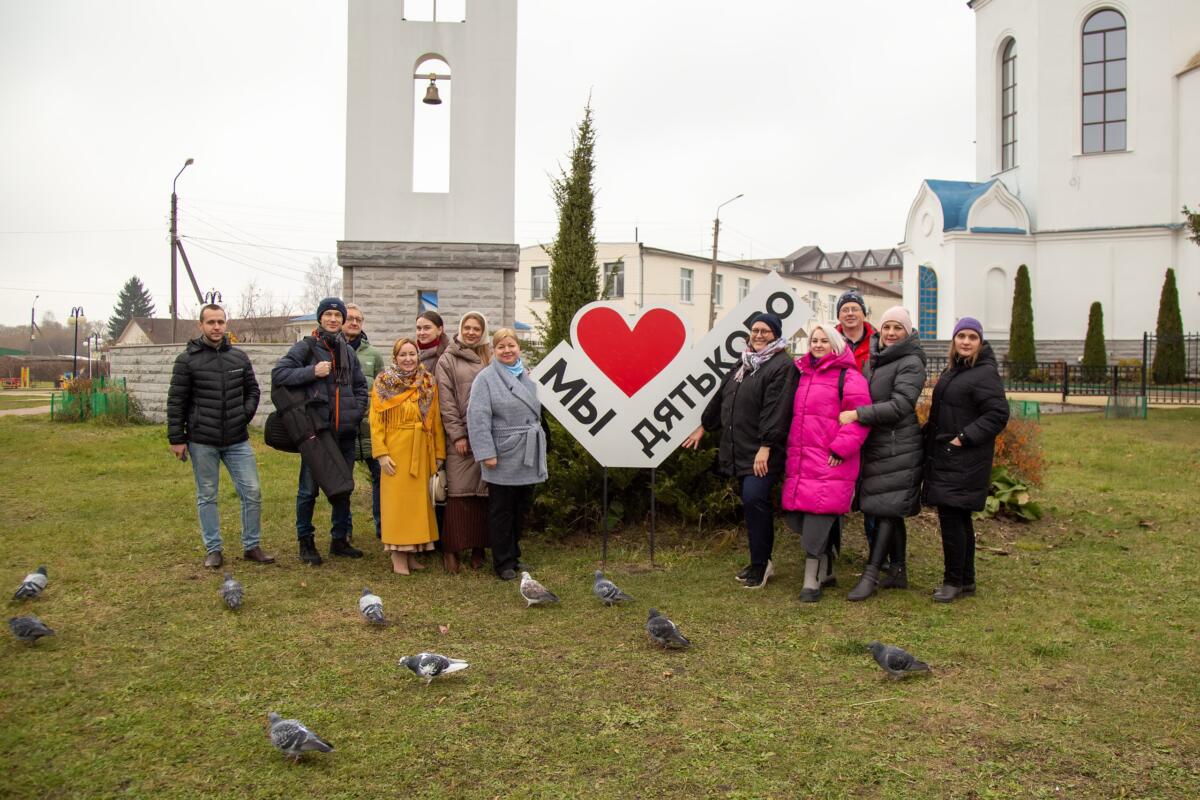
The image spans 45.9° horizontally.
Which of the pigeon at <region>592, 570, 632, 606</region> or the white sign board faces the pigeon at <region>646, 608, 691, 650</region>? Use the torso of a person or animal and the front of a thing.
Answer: the white sign board

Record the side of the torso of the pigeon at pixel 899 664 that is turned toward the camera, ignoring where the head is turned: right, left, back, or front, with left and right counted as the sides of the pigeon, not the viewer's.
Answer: left

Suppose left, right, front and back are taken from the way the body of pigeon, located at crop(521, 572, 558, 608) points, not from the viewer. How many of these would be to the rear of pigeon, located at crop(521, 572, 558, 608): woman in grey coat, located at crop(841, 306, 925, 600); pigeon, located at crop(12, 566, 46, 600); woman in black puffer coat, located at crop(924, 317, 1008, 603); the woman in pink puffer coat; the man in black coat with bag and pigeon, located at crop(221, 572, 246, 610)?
3

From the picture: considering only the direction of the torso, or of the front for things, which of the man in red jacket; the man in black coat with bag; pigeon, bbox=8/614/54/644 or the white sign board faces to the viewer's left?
the pigeon

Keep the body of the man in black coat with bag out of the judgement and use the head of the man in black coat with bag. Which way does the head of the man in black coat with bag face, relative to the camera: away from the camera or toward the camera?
toward the camera

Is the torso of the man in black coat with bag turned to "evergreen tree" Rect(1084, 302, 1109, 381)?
no

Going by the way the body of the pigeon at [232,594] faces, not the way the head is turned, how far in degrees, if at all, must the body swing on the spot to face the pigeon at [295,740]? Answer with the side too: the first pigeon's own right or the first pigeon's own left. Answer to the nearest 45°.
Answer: approximately 180°

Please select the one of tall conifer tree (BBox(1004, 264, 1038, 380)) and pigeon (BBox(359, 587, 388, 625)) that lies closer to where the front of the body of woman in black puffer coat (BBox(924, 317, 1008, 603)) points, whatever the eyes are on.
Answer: the pigeon

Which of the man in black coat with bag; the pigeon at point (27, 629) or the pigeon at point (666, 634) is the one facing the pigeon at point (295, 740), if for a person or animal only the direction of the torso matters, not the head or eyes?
the man in black coat with bag

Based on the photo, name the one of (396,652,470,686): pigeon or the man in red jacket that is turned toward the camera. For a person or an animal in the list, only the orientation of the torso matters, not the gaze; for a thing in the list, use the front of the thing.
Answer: the man in red jacket

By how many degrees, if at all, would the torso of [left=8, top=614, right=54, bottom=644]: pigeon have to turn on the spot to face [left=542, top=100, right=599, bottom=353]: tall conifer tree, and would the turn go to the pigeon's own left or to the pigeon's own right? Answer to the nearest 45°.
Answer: approximately 135° to the pigeon's own right

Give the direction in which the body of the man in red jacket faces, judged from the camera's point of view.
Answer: toward the camera

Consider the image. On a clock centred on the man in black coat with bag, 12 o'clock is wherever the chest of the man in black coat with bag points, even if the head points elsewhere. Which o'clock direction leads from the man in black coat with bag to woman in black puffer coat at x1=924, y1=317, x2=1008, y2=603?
The woman in black puffer coat is roughly at 10 o'clock from the man in black coat with bag.
